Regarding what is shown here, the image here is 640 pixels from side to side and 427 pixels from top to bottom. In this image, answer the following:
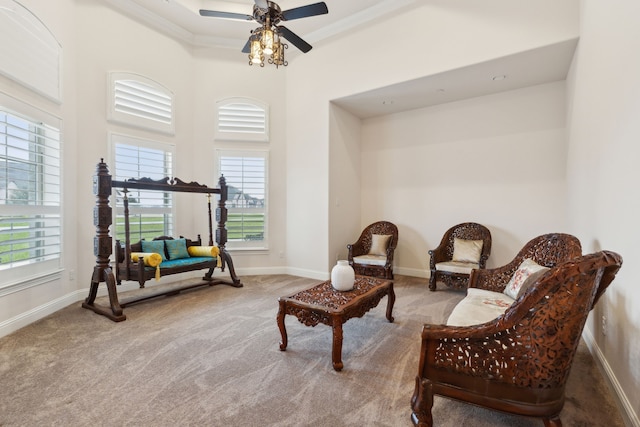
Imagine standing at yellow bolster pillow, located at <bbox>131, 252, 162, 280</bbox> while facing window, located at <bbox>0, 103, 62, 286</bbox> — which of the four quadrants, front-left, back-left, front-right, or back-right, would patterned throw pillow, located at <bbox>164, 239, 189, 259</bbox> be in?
back-right

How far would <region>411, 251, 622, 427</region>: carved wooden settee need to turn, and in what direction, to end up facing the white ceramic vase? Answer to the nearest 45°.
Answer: approximately 45° to its right

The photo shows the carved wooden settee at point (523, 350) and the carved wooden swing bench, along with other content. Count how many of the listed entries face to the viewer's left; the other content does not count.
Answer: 1

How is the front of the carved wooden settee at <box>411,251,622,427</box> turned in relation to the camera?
facing to the left of the viewer

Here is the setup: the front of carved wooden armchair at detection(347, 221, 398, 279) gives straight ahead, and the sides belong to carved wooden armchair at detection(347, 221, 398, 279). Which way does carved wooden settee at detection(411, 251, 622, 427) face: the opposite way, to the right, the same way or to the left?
to the right

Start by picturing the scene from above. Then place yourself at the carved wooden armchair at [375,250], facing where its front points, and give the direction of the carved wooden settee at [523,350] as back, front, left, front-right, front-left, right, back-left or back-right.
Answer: front-left

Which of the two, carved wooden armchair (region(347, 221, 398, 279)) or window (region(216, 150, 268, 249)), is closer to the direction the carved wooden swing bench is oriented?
the carved wooden armchair

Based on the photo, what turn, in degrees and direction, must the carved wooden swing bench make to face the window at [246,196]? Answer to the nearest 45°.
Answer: approximately 90° to its left

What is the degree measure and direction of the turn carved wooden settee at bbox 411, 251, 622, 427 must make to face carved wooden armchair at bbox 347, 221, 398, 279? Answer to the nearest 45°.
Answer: approximately 45° to its right

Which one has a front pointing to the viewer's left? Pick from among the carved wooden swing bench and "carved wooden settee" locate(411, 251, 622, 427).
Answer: the carved wooden settee

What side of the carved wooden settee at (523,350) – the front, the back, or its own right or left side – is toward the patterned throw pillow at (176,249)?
front
